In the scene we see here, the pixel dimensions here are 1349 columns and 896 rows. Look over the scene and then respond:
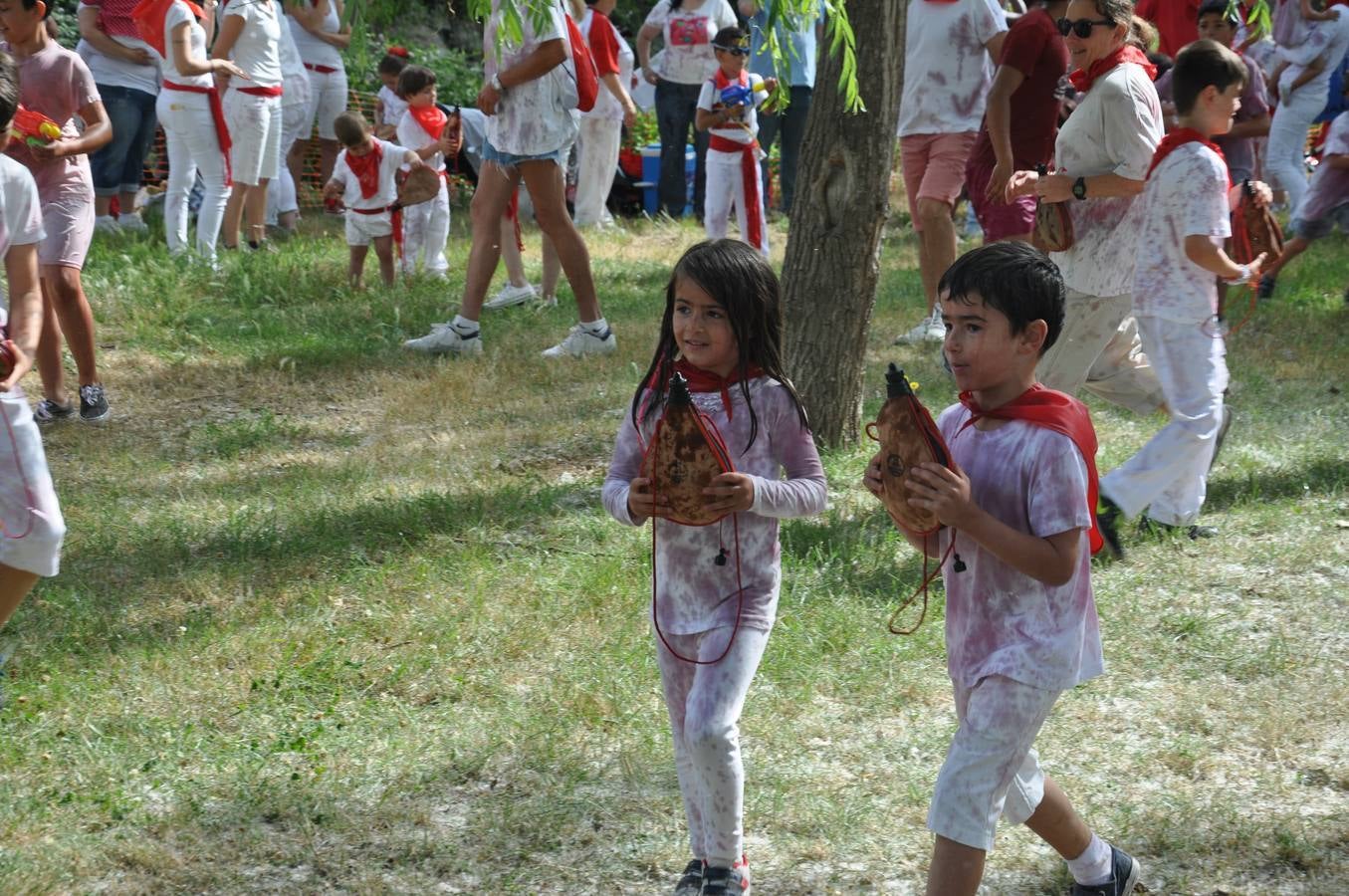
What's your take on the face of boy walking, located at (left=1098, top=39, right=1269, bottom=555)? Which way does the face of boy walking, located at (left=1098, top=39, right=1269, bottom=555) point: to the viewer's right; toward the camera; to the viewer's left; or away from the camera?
to the viewer's right

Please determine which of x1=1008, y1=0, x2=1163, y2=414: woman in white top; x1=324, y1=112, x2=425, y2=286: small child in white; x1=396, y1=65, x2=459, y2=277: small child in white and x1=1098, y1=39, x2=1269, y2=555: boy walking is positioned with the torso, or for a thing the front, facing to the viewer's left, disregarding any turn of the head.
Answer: the woman in white top

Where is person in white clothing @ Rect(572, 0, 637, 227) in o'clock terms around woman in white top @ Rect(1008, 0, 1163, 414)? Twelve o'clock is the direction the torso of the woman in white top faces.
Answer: The person in white clothing is roughly at 2 o'clock from the woman in white top.

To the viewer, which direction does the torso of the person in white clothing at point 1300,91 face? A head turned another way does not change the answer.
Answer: to the viewer's left

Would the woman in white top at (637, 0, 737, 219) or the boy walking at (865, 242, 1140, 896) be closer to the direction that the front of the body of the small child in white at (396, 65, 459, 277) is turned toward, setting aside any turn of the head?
the boy walking

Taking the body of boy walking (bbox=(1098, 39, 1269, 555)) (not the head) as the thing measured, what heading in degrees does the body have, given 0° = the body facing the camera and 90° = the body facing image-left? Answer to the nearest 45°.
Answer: approximately 270°

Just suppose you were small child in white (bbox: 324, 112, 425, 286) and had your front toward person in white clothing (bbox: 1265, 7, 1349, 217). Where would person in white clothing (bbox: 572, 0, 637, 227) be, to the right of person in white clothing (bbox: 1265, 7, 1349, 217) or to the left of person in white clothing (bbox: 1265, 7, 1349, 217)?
left

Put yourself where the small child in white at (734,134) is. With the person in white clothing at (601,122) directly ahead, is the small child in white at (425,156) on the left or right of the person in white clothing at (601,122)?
left

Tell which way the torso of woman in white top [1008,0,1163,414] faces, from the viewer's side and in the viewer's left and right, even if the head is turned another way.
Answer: facing to the left of the viewer
